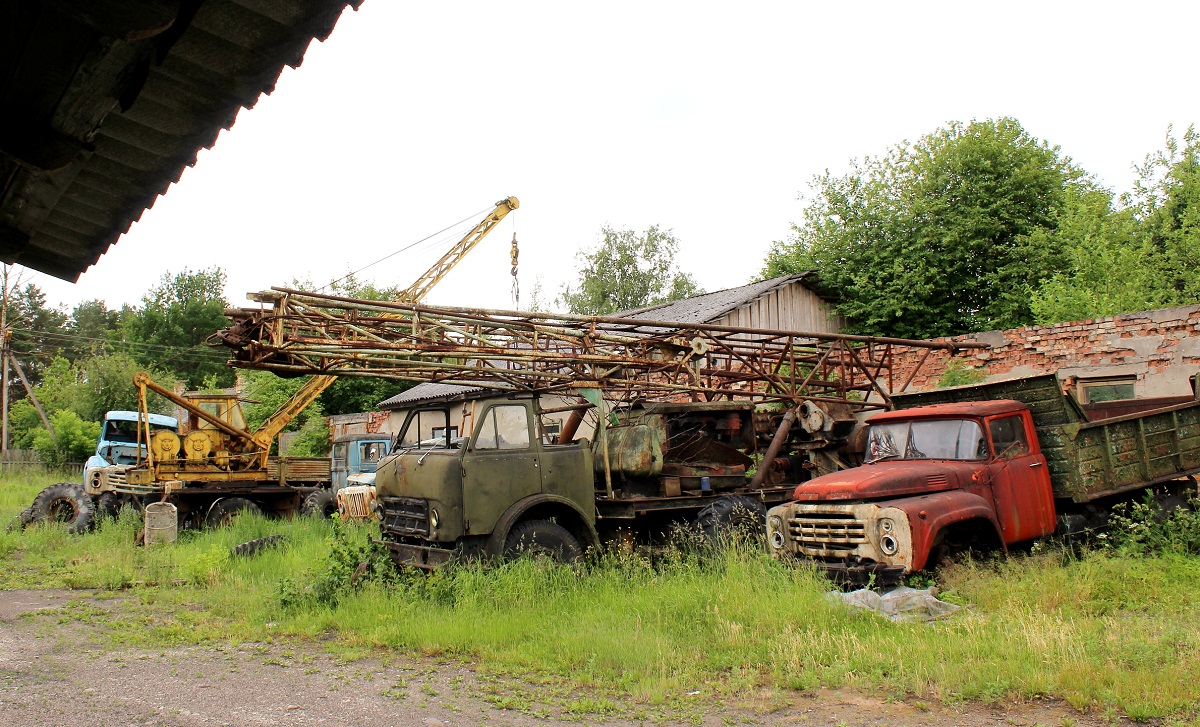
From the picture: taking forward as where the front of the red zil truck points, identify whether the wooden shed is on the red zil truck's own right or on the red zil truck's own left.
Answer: on the red zil truck's own right

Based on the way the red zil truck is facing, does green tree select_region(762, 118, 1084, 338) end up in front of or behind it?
behind

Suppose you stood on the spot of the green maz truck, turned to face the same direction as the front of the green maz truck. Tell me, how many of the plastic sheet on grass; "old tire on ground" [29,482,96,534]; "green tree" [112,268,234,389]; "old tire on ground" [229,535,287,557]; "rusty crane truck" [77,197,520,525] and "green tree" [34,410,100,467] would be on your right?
5

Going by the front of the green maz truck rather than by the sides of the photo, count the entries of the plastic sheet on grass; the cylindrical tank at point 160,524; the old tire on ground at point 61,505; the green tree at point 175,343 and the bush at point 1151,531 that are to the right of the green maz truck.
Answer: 3

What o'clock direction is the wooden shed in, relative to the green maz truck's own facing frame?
The wooden shed is roughly at 5 o'clock from the green maz truck.

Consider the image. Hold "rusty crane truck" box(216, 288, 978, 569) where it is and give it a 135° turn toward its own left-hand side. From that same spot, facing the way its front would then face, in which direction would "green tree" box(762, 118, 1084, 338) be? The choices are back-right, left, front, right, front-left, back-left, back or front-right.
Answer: front-left

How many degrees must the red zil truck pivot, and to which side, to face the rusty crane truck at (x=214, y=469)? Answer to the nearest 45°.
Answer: approximately 45° to its right

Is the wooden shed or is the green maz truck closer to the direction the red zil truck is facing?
the green maz truck

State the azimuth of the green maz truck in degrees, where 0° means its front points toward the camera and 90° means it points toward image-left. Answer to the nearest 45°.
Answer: approximately 45°
